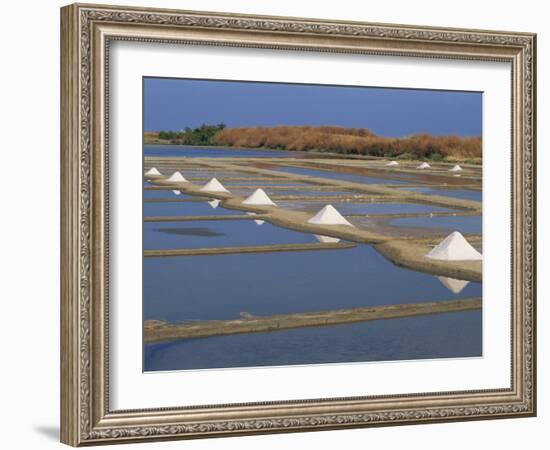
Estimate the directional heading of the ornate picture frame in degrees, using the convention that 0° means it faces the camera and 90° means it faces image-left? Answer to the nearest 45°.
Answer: approximately 315°

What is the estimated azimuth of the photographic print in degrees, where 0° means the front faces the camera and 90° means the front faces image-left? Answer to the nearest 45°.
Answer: approximately 315°
